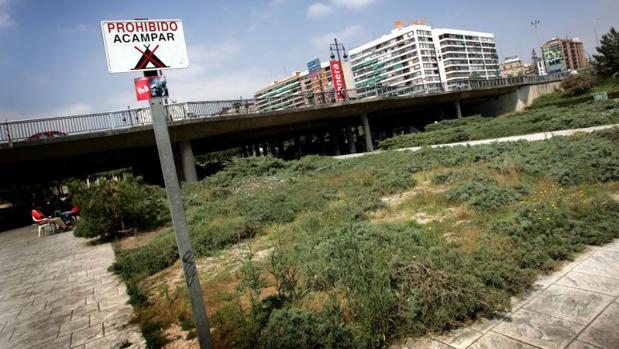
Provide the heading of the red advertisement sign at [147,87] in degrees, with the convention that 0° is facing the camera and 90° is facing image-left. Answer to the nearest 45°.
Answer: approximately 0°
